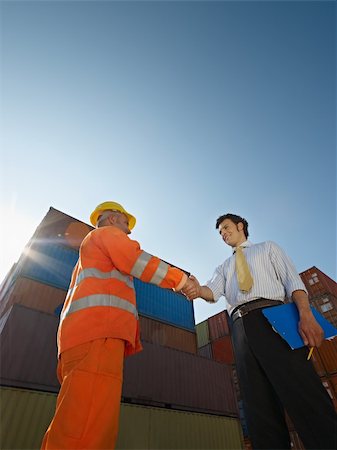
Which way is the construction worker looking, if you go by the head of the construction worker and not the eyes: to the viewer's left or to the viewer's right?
to the viewer's right

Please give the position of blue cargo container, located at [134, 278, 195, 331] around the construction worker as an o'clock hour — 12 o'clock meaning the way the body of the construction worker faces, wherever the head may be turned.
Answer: The blue cargo container is roughly at 11 o'clock from the construction worker.

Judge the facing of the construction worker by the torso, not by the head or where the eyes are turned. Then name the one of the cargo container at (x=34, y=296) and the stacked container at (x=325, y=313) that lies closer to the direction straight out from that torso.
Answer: the stacked container

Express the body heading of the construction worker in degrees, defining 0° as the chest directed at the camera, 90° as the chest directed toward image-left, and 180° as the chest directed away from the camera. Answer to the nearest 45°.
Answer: approximately 225°

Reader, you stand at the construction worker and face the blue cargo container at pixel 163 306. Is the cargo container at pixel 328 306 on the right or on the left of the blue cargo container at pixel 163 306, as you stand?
right

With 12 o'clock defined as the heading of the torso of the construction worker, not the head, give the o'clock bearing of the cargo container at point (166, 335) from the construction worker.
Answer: The cargo container is roughly at 11 o'clock from the construction worker.

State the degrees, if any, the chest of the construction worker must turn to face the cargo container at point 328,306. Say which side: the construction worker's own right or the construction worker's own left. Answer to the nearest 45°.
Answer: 0° — they already face it

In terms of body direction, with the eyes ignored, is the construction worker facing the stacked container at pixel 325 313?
yes

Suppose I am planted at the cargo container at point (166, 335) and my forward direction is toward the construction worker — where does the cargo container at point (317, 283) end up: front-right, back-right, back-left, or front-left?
back-left

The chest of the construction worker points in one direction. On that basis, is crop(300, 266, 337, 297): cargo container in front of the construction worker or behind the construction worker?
in front

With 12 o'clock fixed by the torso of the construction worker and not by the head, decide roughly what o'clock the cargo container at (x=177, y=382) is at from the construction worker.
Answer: The cargo container is roughly at 11 o'clock from the construction worker.

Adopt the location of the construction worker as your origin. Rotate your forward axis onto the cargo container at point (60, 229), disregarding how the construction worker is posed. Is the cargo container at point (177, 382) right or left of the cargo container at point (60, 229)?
right

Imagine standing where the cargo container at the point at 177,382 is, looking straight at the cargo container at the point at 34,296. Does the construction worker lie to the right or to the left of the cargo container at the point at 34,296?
left
